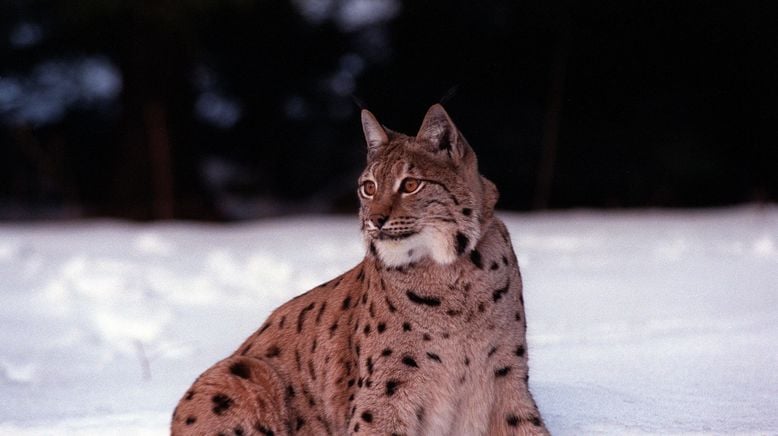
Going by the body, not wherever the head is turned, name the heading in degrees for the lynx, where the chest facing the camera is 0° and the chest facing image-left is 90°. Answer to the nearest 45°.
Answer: approximately 315°
